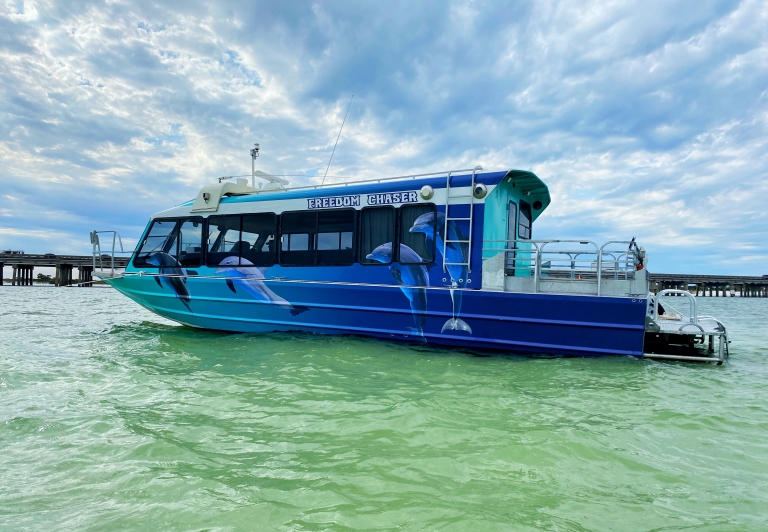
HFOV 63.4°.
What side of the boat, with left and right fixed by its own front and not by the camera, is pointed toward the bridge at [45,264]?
front

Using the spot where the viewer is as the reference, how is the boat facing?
facing away from the viewer and to the left of the viewer
